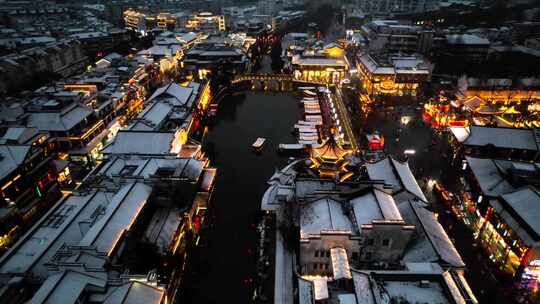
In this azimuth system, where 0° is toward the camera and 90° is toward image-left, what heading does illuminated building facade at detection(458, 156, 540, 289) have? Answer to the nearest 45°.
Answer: approximately 45°
